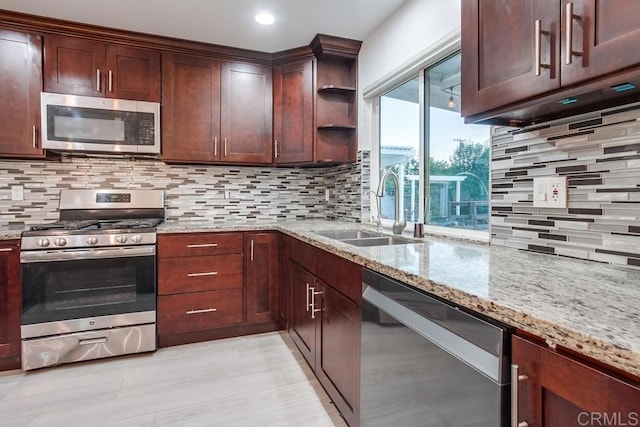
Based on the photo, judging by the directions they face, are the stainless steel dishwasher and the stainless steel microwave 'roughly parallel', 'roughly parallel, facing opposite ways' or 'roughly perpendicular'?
roughly perpendicular

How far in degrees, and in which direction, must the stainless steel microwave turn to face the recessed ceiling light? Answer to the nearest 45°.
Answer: approximately 45° to its left

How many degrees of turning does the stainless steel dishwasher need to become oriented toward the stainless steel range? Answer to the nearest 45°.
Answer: approximately 45° to its right

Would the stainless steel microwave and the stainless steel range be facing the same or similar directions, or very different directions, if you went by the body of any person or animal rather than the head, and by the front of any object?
same or similar directions

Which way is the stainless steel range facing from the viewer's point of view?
toward the camera

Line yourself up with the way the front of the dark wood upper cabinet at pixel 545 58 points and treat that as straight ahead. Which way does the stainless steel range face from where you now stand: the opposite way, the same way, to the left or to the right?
to the left

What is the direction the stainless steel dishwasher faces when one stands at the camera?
facing the viewer and to the left of the viewer

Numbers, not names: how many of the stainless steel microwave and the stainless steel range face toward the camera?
2

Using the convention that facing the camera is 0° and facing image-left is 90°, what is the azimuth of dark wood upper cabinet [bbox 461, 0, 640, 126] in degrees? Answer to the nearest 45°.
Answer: approximately 45°

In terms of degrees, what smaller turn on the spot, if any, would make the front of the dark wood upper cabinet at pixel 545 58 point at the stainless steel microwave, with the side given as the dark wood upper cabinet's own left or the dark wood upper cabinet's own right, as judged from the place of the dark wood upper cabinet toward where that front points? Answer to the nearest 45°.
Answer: approximately 45° to the dark wood upper cabinet's own right

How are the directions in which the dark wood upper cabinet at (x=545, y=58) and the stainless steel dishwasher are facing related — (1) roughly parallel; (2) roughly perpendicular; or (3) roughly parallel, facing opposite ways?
roughly parallel

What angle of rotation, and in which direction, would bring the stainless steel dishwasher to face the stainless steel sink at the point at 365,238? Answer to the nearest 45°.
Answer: approximately 135° to its right

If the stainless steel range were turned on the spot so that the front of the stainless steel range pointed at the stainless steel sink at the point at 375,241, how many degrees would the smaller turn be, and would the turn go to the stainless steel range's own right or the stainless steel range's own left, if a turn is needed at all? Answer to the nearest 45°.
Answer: approximately 45° to the stainless steel range's own left

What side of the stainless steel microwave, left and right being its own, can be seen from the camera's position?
front

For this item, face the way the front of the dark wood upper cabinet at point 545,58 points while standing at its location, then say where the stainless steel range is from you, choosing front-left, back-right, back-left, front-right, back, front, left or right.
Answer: front-right
